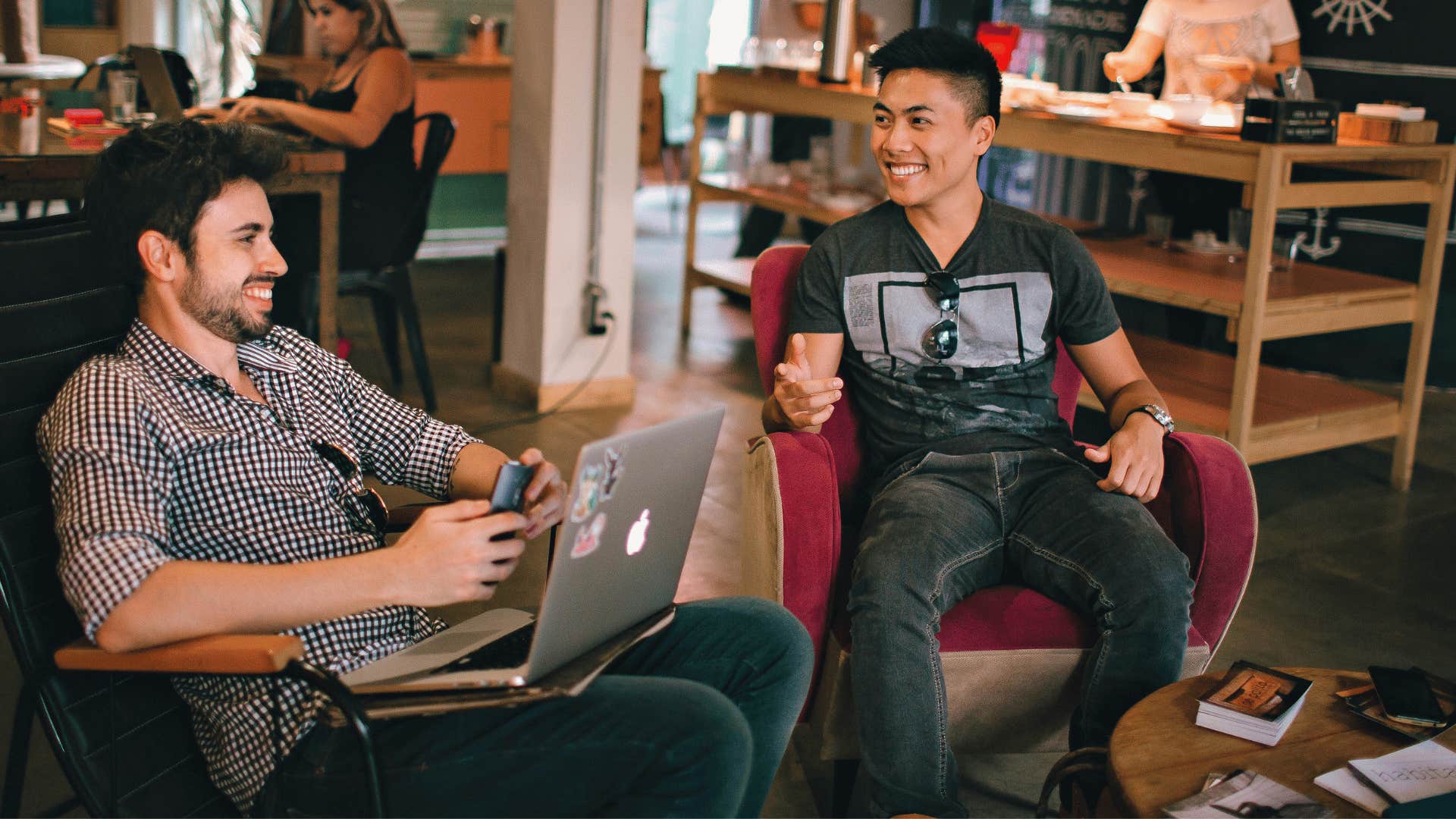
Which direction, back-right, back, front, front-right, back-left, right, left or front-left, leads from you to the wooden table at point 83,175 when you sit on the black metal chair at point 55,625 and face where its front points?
back-left

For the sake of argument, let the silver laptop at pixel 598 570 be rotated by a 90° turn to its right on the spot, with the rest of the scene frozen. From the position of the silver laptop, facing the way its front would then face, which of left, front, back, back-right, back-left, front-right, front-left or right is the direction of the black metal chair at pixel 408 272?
front-left

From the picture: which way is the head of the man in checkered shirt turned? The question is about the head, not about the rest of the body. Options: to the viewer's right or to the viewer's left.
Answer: to the viewer's right

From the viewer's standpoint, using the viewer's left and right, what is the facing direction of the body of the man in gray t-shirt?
facing the viewer

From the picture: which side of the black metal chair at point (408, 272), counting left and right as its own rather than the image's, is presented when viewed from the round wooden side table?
left

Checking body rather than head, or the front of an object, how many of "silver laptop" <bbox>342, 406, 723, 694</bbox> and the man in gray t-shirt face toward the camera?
1

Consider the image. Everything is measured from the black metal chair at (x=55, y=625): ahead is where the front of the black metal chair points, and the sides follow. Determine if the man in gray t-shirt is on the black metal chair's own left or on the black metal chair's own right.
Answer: on the black metal chair's own left

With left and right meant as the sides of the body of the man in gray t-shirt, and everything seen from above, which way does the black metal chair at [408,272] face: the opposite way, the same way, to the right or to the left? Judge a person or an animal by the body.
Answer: to the right

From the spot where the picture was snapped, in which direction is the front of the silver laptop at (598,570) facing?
facing away from the viewer and to the left of the viewer

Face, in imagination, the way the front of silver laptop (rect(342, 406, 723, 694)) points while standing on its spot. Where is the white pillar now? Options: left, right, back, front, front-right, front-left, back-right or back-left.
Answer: front-right

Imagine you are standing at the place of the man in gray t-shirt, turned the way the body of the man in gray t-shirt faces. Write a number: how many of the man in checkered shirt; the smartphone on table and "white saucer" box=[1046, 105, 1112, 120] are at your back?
1

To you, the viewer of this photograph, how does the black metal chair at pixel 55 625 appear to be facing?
facing the viewer and to the right of the viewer

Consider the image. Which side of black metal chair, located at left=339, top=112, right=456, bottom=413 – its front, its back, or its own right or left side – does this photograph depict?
left

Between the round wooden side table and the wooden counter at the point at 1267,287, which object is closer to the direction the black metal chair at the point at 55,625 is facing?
the round wooden side table

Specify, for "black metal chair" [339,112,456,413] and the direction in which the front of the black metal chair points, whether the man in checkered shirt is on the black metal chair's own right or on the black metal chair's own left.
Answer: on the black metal chair's own left

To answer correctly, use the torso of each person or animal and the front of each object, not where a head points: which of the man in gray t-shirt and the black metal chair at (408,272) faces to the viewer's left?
the black metal chair

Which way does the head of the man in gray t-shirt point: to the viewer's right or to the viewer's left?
to the viewer's left
